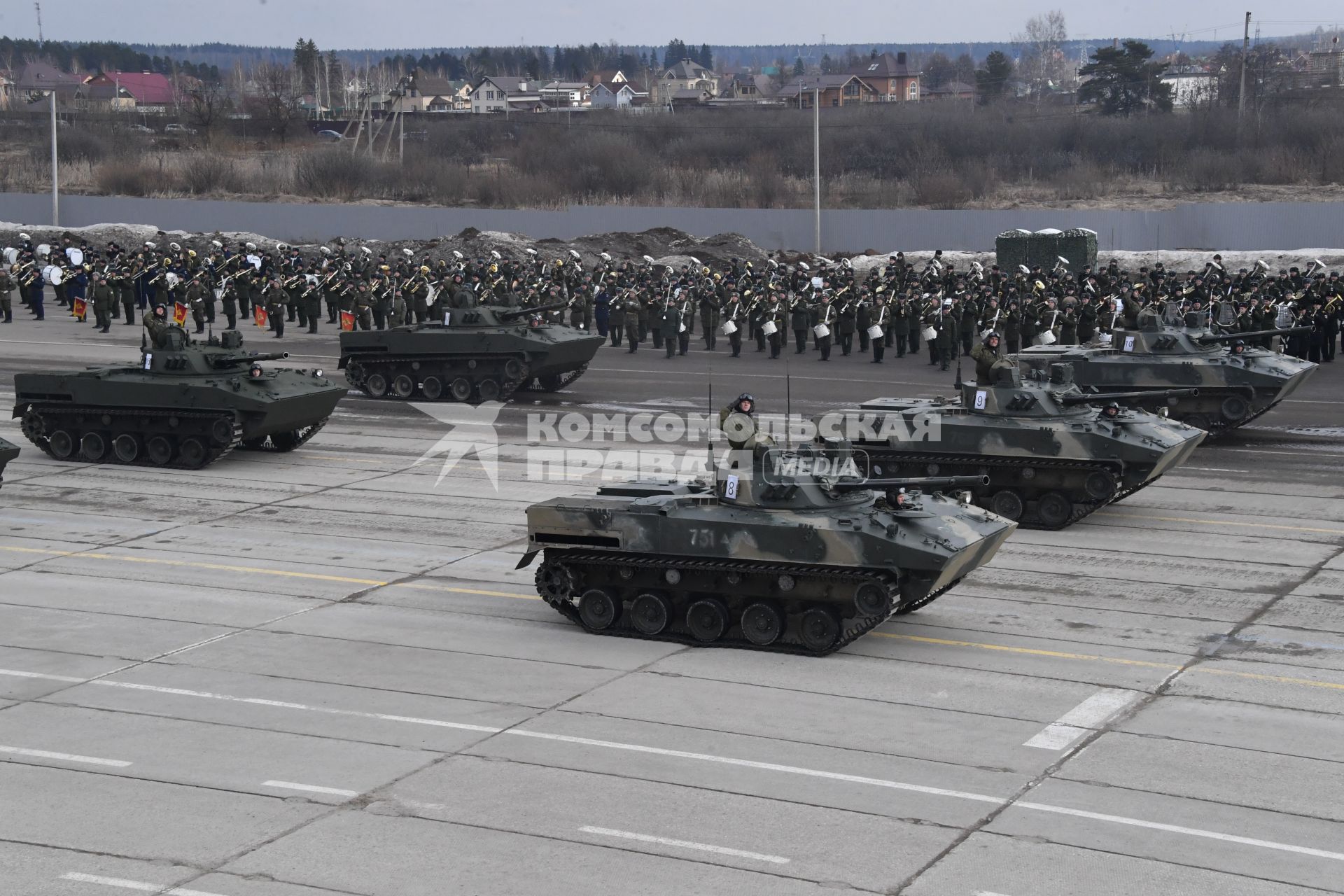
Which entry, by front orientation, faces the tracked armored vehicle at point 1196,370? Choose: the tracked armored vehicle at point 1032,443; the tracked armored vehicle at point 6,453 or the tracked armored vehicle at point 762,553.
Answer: the tracked armored vehicle at point 6,453

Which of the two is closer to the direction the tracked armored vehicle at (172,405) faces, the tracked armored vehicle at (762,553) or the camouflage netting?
the tracked armored vehicle

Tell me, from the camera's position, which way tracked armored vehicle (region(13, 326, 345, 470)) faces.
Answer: facing the viewer and to the right of the viewer

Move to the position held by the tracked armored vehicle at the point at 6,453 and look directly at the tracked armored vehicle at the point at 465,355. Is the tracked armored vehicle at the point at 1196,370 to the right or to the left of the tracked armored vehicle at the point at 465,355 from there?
right

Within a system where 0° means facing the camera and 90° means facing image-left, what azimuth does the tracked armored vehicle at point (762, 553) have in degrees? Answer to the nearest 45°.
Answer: approximately 315°

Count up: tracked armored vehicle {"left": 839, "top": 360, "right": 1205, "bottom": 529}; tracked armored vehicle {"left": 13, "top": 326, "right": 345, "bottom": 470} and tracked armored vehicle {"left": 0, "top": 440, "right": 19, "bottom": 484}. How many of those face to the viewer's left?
0

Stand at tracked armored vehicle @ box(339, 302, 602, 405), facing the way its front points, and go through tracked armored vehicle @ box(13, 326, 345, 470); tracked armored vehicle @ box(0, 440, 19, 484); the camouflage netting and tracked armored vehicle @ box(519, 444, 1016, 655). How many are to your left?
1

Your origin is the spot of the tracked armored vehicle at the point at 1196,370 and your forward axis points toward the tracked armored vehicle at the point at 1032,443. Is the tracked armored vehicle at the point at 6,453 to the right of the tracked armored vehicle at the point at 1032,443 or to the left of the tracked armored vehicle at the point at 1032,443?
right

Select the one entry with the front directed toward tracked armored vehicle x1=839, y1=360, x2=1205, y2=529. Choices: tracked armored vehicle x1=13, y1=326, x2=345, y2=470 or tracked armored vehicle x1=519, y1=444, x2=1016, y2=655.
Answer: tracked armored vehicle x1=13, y1=326, x2=345, y2=470

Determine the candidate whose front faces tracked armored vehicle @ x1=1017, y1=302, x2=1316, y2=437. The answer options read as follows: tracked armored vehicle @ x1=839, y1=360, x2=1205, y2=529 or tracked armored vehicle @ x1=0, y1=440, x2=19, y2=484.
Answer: tracked armored vehicle @ x1=0, y1=440, x2=19, y2=484

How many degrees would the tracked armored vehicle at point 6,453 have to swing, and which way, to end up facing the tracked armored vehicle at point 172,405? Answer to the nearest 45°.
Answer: approximately 45° to its left

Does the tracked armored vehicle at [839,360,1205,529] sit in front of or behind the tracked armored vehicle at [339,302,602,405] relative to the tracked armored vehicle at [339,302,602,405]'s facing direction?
in front

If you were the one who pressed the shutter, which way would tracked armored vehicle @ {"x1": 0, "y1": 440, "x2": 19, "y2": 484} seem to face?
facing to the right of the viewer
